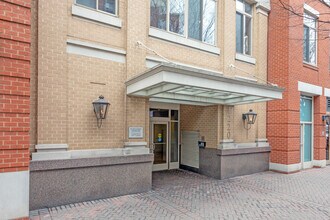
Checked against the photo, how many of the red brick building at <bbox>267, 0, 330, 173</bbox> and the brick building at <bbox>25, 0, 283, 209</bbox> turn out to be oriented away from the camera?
0

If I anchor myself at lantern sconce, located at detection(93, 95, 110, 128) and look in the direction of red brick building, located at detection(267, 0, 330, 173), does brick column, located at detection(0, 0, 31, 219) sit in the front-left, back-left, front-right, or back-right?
back-right

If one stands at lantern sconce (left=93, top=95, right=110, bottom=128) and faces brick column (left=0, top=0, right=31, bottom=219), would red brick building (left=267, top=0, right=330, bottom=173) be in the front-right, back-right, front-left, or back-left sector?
back-left

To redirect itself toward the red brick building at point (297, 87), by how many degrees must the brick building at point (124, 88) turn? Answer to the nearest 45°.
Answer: approximately 90° to its left

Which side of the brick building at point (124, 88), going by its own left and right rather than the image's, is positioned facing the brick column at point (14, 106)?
right

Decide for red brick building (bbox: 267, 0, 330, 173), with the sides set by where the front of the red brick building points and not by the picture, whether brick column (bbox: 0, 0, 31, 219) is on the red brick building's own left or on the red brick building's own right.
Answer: on the red brick building's own right

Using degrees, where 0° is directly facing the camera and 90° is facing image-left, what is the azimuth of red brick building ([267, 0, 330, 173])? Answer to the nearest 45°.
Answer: approximately 315°
